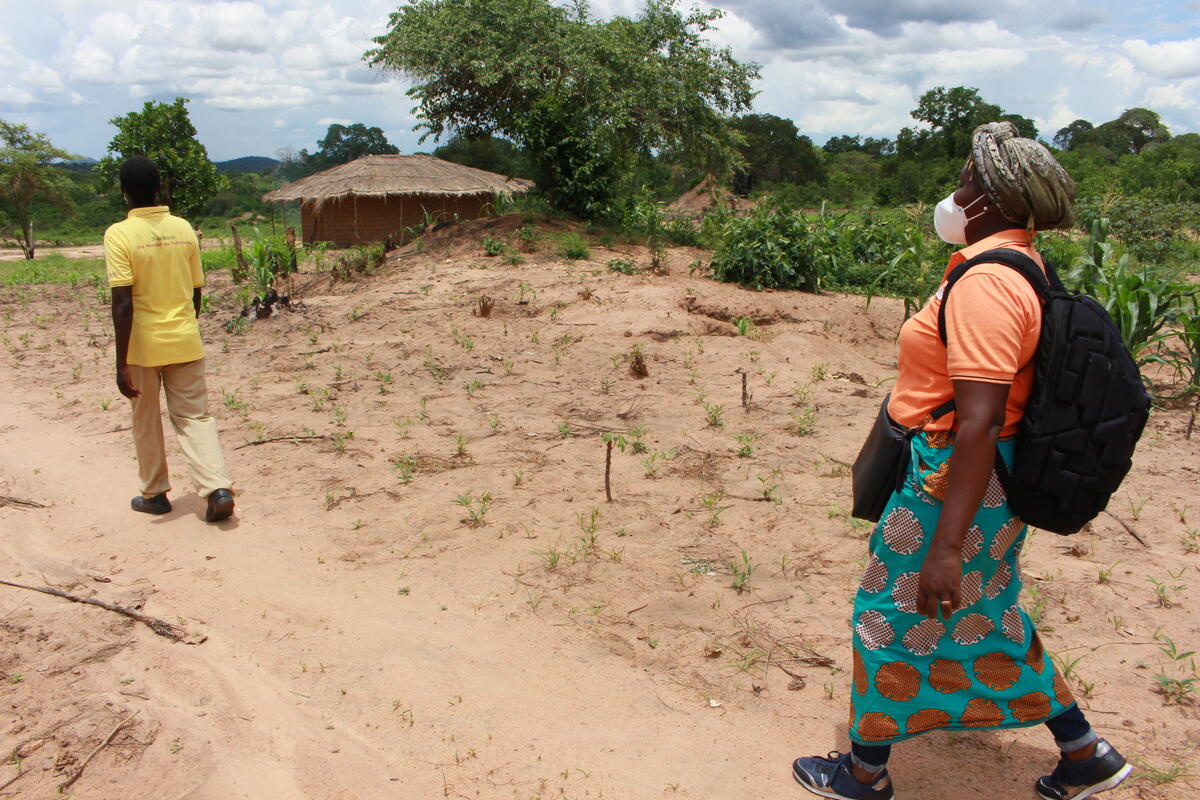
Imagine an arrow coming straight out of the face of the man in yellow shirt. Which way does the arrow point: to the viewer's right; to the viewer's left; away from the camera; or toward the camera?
away from the camera

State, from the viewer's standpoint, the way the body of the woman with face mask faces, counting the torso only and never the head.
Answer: to the viewer's left

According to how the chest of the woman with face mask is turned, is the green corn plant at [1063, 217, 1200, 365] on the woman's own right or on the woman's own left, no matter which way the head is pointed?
on the woman's own right

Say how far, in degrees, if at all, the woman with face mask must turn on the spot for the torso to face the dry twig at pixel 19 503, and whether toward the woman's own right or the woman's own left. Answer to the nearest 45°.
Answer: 0° — they already face it

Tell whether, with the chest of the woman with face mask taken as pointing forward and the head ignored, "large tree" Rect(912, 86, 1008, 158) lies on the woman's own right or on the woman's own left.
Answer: on the woman's own right

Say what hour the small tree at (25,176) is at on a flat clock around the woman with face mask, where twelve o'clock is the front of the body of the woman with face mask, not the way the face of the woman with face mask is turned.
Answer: The small tree is roughly at 1 o'clock from the woman with face mask.

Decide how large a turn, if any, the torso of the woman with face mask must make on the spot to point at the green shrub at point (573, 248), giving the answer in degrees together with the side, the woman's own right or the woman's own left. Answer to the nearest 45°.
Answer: approximately 45° to the woman's own right

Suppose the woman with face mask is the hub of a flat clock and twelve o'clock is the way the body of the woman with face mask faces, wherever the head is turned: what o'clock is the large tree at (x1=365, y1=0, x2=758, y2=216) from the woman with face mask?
The large tree is roughly at 2 o'clock from the woman with face mask.

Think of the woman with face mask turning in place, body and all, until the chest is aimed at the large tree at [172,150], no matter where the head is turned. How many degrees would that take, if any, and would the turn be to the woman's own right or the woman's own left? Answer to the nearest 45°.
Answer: approximately 45° to the woman's own right

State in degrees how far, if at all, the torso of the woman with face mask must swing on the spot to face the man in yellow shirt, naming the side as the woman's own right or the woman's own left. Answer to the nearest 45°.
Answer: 0° — they already face them

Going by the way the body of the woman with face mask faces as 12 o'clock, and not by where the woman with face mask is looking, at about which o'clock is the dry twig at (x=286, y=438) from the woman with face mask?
The dry twig is roughly at 1 o'clock from the woman with face mask.

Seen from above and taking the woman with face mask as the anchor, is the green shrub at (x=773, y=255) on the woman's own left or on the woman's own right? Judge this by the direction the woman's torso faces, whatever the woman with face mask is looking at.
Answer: on the woman's own right
